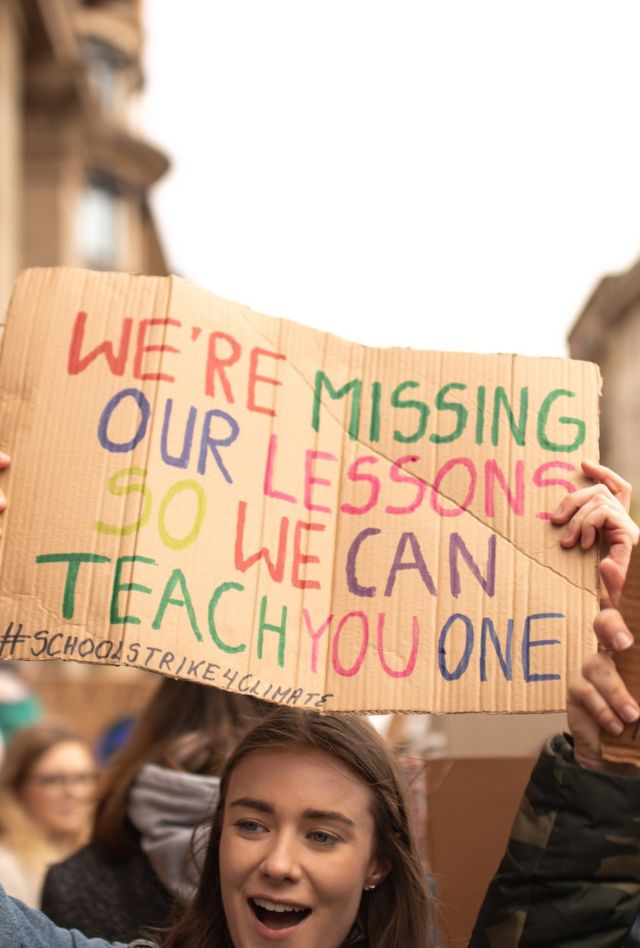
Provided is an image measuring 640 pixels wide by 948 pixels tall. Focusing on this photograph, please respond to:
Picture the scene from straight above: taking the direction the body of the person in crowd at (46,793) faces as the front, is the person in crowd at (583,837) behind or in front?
in front

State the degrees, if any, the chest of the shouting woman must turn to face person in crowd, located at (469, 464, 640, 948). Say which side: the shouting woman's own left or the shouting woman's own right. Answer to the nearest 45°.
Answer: approximately 90° to the shouting woman's own left

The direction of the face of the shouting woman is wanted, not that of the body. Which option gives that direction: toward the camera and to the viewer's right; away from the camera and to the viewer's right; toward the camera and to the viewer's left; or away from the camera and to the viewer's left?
toward the camera and to the viewer's left

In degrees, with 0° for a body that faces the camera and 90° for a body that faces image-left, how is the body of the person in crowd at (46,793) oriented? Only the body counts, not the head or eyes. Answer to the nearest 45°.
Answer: approximately 315°

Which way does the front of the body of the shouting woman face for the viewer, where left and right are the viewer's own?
facing the viewer and to the left of the viewer
